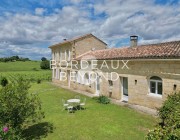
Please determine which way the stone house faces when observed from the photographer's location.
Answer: facing the viewer and to the left of the viewer

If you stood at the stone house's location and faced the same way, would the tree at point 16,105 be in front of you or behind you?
in front
